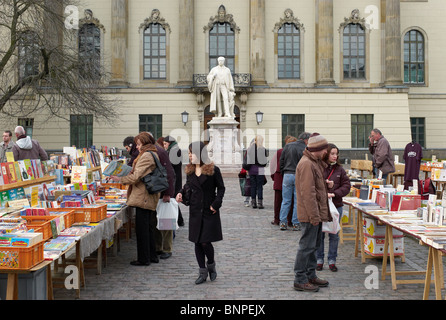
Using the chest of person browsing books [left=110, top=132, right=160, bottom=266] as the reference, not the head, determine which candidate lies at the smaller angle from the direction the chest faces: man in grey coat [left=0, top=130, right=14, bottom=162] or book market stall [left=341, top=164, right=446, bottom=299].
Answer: the man in grey coat

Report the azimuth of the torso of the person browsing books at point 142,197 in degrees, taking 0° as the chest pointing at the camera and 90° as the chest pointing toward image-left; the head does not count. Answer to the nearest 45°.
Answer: approximately 90°

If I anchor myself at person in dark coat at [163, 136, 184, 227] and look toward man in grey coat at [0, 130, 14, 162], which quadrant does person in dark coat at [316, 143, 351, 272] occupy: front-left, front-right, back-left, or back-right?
back-left

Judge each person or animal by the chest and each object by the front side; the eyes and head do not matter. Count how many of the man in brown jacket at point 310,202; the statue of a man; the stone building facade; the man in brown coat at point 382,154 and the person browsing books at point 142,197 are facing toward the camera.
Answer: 2

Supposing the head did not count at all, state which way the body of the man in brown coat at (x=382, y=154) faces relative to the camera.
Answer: to the viewer's left

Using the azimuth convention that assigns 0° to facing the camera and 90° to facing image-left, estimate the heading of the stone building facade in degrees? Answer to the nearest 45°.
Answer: approximately 0°
